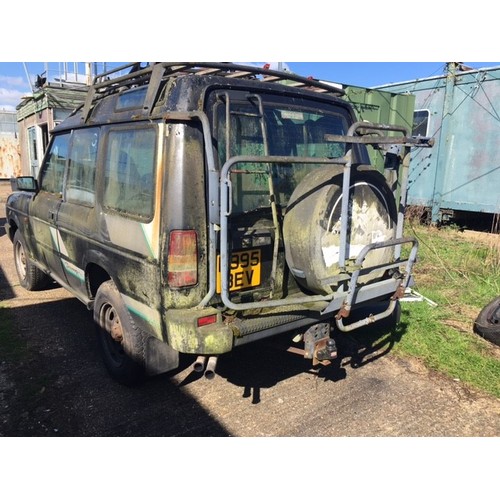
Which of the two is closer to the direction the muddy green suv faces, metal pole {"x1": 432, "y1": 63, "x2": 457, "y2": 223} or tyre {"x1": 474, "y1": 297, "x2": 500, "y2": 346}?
the metal pole

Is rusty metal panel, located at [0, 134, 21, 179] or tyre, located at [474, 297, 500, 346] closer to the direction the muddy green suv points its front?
the rusty metal panel

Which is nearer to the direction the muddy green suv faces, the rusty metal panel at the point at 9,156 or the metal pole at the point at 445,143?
the rusty metal panel

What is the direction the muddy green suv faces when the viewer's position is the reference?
facing away from the viewer and to the left of the viewer

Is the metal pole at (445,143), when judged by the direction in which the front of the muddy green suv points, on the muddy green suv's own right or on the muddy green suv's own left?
on the muddy green suv's own right
